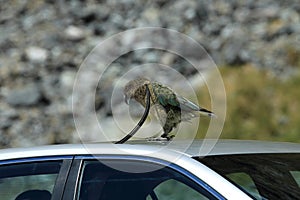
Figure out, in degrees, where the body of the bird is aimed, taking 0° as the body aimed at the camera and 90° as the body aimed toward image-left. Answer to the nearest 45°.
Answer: approximately 90°
